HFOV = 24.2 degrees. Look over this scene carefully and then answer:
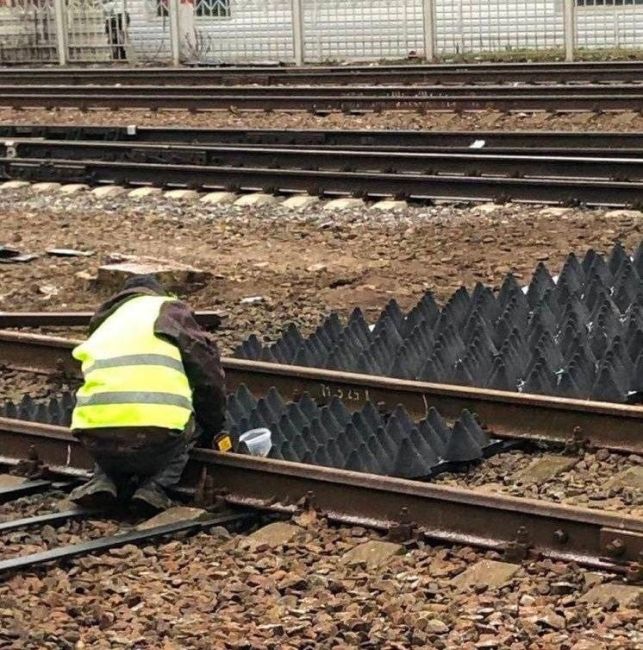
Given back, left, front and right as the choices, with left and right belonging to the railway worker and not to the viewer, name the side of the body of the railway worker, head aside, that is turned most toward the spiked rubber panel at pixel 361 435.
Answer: right

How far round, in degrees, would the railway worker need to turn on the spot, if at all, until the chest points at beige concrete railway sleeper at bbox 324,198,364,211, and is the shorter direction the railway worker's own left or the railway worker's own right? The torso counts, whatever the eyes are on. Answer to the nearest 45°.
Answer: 0° — they already face it

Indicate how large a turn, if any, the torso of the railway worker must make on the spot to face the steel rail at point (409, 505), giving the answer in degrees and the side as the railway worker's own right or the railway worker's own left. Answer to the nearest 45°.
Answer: approximately 135° to the railway worker's own right

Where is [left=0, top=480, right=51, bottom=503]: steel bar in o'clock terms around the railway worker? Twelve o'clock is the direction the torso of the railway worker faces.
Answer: The steel bar is roughly at 10 o'clock from the railway worker.

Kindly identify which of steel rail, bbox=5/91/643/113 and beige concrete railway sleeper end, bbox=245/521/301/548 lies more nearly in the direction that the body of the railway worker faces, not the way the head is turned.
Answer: the steel rail

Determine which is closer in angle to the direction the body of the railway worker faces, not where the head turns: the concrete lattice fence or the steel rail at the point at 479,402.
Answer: the concrete lattice fence

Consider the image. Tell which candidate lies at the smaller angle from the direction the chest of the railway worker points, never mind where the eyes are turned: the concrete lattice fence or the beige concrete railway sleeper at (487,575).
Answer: the concrete lattice fence

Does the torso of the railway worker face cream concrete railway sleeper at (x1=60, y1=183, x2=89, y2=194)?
yes

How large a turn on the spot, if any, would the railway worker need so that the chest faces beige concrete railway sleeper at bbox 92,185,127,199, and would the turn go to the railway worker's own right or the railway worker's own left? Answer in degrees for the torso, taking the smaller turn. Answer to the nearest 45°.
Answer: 0° — they already face it

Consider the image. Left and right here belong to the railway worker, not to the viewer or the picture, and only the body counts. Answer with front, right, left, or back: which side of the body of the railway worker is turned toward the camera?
back

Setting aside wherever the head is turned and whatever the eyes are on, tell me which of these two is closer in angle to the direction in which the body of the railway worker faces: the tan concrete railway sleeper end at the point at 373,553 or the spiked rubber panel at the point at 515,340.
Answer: the spiked rubber panel

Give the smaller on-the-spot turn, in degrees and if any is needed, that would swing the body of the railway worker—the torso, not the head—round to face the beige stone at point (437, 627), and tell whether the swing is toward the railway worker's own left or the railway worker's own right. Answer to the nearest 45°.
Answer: approximately 135° to the railway worker's own right

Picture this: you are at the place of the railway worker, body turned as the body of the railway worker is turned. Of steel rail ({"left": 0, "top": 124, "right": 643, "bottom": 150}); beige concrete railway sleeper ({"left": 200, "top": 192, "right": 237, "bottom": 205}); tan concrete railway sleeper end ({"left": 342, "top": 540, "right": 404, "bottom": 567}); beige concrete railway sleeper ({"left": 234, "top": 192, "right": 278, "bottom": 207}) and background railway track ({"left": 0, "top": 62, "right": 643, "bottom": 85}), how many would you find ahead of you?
4

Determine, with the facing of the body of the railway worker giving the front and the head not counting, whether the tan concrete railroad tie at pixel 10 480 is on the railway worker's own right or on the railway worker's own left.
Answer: on the railway worker's own left
